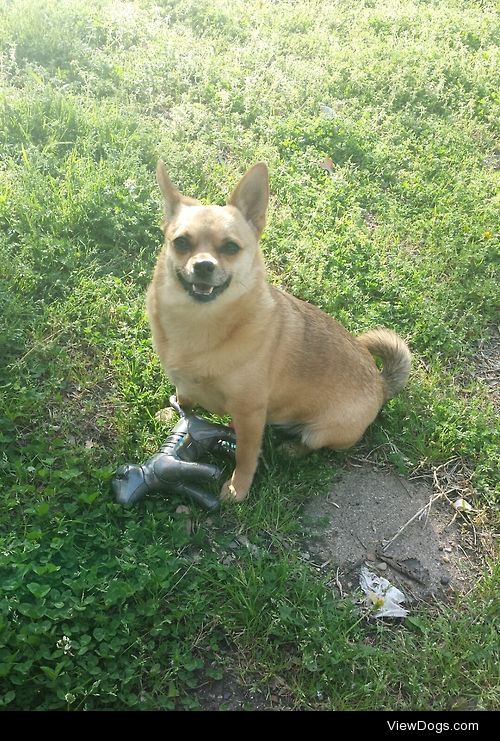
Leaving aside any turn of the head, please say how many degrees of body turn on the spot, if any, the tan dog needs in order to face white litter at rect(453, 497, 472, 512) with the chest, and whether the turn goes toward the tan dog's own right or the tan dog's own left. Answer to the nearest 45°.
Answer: approximately 135° to the tan dog's own left

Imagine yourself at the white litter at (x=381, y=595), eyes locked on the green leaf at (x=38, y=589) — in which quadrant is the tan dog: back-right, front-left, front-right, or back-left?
front-right

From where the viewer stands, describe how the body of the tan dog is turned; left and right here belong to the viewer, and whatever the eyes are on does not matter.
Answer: facing the viewer and to the left of the viewer

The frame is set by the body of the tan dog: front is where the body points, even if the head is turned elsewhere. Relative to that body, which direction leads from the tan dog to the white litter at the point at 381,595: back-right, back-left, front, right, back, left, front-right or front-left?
left

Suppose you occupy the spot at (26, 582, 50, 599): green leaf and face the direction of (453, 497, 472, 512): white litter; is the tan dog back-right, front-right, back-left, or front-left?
front-left

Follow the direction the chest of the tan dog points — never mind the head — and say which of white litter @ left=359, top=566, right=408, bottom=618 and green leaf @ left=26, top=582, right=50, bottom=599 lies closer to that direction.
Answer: the green leaf

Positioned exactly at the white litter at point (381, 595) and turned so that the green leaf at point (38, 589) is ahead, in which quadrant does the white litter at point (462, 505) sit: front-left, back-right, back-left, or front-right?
back-right

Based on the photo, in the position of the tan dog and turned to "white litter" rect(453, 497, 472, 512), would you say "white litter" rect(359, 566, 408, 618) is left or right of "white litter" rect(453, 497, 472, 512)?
right
